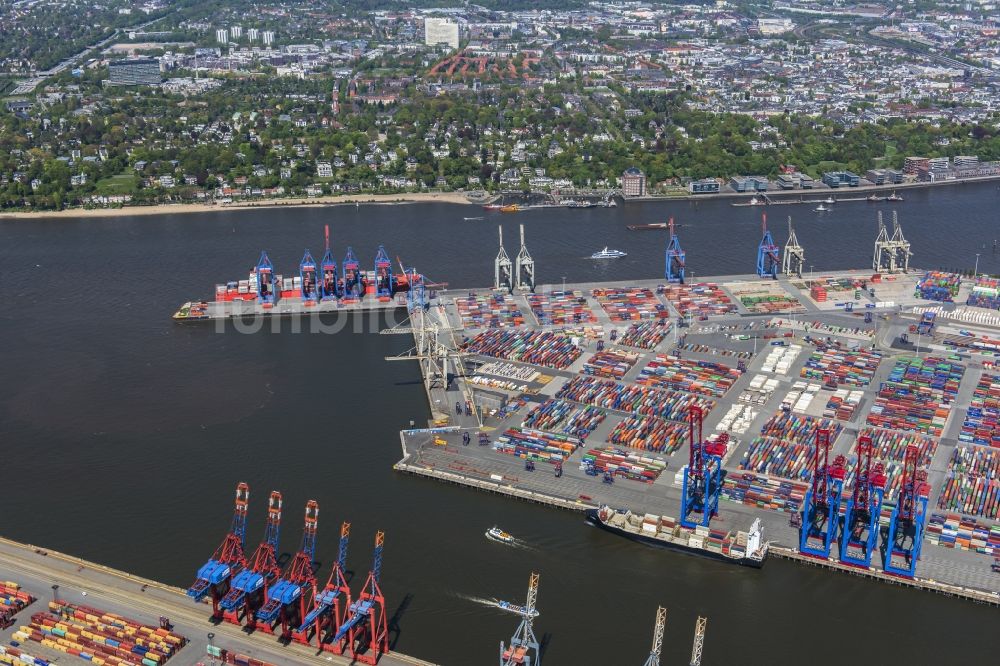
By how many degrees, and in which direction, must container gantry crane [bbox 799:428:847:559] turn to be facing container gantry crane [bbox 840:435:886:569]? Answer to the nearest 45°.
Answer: approximately 135° to its left

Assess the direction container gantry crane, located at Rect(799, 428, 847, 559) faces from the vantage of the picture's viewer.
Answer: facing the viewer and to the left of the viewer

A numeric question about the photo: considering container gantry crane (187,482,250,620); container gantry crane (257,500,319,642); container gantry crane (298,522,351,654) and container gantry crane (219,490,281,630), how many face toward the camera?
0

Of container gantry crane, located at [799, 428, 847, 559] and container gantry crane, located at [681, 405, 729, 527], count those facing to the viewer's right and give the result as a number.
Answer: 0

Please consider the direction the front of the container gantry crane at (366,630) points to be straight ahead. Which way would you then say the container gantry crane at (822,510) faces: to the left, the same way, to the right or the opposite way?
the opposite way

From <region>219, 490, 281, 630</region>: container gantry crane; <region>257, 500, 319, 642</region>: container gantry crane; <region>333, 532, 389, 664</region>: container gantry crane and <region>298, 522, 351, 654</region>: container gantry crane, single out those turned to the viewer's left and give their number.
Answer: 0

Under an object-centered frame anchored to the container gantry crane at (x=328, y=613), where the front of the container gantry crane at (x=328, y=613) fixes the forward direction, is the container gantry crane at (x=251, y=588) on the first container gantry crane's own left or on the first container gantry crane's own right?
on the first container gantry crane's own left

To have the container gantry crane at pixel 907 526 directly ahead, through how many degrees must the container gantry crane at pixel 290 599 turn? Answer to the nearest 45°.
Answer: approximately 45° to its right

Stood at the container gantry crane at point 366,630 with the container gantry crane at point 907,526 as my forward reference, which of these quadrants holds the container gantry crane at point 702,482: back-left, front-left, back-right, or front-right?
front-left

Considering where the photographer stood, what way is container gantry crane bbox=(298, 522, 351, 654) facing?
facing away from the viewer and to the right of the viewer

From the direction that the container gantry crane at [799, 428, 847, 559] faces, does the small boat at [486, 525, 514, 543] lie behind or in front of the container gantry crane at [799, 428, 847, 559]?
in front

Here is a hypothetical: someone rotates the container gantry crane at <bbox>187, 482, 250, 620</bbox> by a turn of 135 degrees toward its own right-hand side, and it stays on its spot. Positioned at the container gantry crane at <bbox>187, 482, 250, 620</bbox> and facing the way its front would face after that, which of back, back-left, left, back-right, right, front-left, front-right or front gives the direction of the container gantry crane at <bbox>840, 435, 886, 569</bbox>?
left

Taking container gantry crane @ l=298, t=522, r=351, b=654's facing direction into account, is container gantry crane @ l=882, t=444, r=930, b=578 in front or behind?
in front

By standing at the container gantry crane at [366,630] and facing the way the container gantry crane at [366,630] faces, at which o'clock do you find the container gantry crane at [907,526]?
the container gantry crane at [907,526] is roughly at 1 o'clock from the container gantry crane at [366,630].

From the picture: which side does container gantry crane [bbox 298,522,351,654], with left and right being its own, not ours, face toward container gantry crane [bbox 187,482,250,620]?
left

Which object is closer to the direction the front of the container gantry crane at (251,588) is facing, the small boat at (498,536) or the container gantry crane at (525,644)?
the small boat

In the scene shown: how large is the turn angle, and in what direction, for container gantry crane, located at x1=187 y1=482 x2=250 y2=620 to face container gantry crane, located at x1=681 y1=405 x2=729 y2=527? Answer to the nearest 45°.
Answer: approximately 45° to its right

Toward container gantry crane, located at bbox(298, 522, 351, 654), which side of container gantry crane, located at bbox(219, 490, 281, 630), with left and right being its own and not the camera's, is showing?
right

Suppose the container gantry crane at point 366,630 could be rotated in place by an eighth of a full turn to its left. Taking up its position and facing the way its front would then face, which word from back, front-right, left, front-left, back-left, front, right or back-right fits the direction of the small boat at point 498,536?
front-right

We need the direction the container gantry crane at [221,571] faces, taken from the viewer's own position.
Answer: facing away from the viewer and to the right of the viewer
